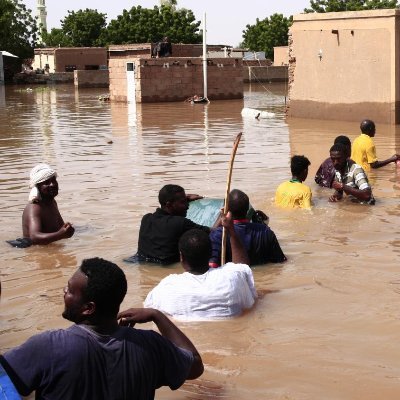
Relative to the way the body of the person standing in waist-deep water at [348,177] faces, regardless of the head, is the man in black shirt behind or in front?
in front

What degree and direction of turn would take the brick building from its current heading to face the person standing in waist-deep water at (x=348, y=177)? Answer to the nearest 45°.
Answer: approximately 45° to its left

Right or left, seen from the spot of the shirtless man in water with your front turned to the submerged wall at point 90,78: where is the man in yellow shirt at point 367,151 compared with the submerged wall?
right

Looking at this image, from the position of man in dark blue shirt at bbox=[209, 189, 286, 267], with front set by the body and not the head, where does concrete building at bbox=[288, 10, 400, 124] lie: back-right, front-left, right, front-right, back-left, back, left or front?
front

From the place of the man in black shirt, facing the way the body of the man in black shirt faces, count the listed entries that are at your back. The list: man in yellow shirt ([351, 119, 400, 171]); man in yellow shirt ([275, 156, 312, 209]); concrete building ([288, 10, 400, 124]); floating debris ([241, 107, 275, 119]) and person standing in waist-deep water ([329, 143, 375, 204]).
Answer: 0

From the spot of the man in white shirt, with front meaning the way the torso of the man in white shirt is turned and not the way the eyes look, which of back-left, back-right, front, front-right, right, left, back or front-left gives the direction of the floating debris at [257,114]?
front

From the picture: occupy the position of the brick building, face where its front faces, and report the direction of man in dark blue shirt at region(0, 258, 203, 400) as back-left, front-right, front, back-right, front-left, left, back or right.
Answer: front-left

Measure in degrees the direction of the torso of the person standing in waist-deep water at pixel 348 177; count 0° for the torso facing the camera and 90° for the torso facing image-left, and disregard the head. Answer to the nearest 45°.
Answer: approximately 45°

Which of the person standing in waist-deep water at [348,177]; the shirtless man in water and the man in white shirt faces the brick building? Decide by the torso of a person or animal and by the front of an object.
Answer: the man in white shirt

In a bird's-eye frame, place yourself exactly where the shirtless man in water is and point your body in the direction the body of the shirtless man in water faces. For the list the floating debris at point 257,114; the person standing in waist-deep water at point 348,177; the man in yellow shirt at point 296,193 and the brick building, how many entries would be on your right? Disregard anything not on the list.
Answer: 0

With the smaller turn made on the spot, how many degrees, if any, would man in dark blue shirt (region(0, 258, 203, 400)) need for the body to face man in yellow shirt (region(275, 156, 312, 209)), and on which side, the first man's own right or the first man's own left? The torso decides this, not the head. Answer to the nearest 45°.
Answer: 0° — they already face them

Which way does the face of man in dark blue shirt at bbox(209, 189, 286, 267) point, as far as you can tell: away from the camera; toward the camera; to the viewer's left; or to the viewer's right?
away from the camera

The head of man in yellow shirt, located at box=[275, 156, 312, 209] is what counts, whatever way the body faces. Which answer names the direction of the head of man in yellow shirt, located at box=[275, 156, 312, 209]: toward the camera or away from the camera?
away from the camera

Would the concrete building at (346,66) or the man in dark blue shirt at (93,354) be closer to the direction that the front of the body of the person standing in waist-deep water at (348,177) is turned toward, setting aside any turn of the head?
the man in dark blue shirt

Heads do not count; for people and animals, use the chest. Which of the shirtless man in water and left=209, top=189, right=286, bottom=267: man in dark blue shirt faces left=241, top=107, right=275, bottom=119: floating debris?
the man in dark blue shirt

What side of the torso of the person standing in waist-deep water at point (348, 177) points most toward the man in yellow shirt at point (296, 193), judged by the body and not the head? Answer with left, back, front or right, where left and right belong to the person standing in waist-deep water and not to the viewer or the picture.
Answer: front
